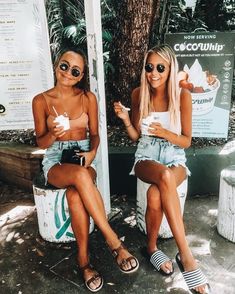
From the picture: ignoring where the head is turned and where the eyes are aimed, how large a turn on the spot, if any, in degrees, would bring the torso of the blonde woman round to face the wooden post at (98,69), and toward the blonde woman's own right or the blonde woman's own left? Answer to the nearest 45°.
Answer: approximately 135° to the blonde woman's own right

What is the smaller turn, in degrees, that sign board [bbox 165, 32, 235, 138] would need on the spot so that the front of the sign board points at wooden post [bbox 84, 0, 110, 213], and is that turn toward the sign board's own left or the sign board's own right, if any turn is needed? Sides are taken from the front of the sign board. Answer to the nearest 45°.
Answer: approximately 45° to the sign board's own right

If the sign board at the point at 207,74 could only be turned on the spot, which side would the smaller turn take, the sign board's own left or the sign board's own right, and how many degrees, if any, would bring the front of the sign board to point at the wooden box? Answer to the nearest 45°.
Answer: approximately 90° to the sign board's own right

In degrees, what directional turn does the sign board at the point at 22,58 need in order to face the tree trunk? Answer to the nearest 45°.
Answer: approximately 90° to its left

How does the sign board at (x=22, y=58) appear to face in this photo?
toward the camera

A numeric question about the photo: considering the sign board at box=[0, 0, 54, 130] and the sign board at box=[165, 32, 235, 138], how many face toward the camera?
2

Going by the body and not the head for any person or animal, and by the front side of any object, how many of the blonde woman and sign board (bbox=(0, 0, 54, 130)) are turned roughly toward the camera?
2

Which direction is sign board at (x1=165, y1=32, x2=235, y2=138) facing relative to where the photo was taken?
toward the camera

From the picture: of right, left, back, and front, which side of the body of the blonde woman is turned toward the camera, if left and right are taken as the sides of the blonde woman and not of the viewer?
front

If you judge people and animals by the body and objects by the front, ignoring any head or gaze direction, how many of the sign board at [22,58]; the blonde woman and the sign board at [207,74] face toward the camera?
3

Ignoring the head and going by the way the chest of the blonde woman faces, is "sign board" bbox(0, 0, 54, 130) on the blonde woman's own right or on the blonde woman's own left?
on the blonde woman's own right

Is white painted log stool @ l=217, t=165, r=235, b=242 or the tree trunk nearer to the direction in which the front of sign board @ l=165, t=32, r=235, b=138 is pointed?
the white painted log stool

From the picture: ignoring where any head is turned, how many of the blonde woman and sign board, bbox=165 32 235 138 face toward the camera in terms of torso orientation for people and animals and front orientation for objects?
2
